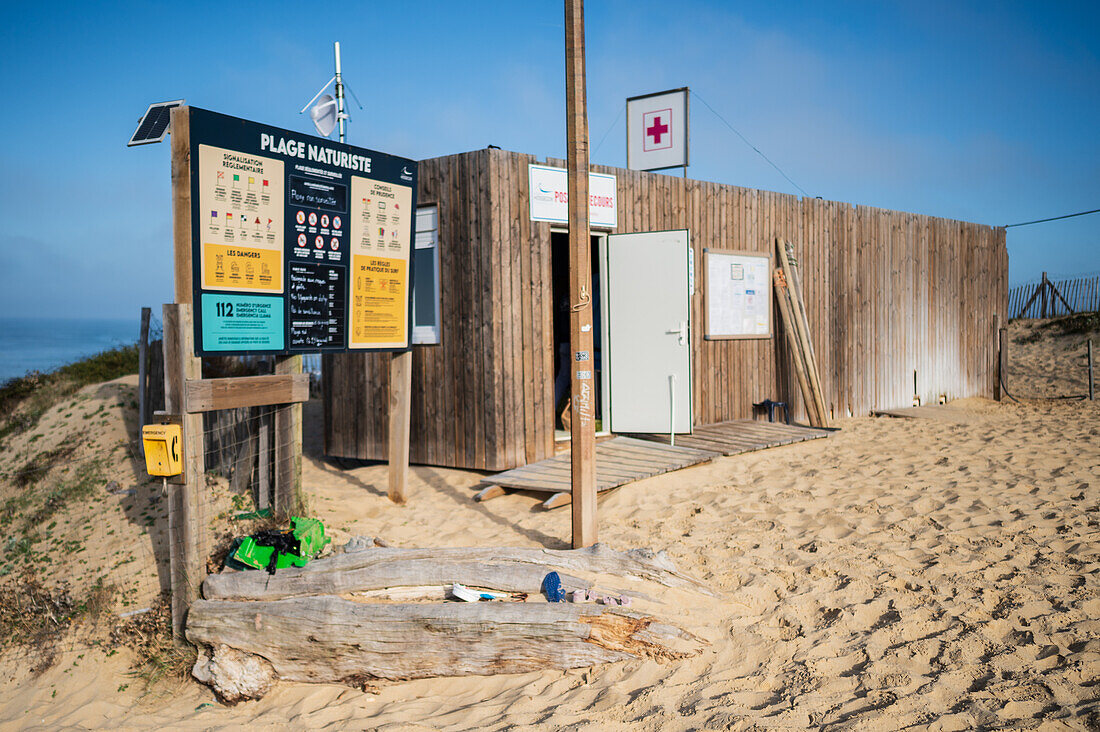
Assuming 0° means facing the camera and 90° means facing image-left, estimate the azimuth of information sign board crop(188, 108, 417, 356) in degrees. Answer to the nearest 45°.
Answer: approximately 315°

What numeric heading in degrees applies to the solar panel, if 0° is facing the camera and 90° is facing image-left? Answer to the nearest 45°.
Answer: approximately 45°

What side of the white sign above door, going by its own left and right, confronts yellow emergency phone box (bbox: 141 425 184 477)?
right

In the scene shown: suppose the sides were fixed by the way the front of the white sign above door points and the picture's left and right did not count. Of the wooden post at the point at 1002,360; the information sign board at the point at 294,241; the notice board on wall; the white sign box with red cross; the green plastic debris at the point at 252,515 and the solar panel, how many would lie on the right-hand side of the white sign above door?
3
